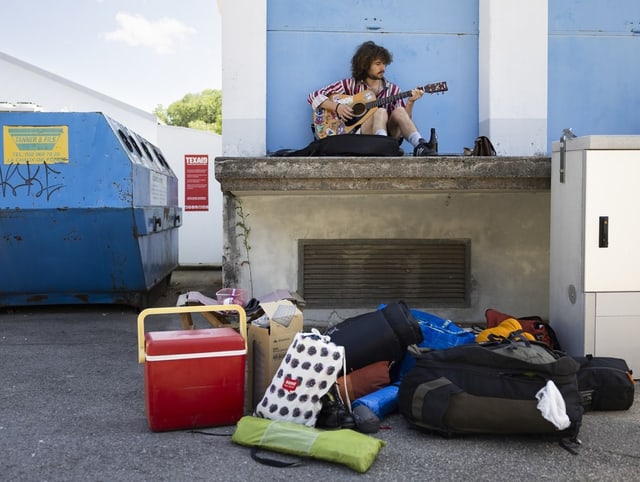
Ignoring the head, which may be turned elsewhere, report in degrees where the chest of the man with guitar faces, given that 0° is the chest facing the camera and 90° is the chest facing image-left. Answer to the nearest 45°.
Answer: approximately 315°

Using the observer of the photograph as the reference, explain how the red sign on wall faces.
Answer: facing the viewer

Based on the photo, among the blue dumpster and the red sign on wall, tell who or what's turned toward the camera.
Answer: the red sign on wall

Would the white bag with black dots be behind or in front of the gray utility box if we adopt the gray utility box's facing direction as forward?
in front

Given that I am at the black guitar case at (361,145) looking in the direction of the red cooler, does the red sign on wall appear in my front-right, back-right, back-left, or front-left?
back-right

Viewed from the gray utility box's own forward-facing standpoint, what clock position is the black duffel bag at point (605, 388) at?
The black duffel bag is roughly at 12 o'clock from the gray utility box.

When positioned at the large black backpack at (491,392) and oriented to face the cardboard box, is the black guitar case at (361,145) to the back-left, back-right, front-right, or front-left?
front-right

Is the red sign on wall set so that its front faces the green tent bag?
yes

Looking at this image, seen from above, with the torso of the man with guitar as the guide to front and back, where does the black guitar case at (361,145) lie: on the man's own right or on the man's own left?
on the man's own right

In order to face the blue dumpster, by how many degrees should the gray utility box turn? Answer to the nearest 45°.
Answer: approximately 90° to its right

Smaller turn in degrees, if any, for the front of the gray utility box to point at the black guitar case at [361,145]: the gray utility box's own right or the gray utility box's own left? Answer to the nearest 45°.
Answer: approximately 90° to the gray utility box's own right
